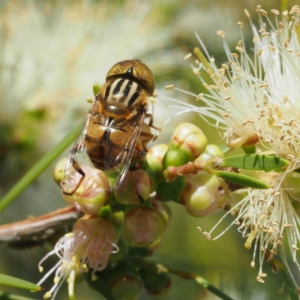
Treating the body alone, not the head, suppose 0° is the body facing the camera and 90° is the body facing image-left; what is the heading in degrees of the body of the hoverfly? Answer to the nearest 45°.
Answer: approximately 180°
